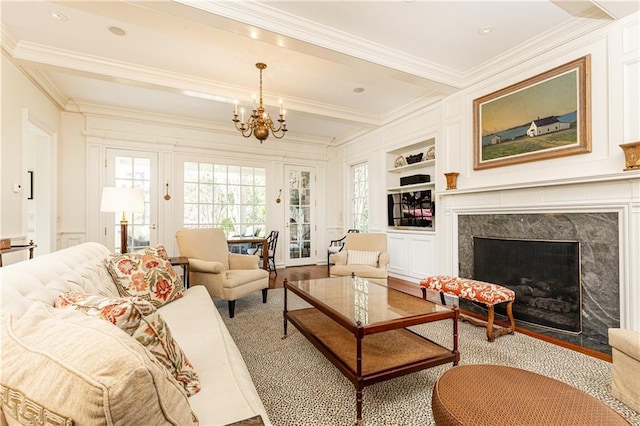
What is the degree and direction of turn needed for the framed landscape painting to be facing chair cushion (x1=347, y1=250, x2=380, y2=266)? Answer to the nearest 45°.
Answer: approximately 45° to its right

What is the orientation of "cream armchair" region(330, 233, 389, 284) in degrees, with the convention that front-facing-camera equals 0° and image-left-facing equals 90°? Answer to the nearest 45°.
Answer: approximately 45°

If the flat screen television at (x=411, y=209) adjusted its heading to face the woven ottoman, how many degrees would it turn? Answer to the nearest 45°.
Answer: approximately 45° to its left

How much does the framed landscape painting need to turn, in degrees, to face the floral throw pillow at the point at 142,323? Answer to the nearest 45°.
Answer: approximately 45° to its left

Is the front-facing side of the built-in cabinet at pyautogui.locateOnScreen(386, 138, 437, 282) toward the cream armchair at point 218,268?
yes

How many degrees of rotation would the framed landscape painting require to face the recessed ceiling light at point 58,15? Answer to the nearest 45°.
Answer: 0° — it already faces it

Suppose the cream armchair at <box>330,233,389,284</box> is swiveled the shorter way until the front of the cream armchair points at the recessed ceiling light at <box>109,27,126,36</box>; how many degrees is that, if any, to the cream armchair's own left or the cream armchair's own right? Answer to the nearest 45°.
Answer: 0° — it already faces it

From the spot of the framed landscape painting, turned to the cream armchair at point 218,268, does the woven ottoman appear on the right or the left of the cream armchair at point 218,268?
left

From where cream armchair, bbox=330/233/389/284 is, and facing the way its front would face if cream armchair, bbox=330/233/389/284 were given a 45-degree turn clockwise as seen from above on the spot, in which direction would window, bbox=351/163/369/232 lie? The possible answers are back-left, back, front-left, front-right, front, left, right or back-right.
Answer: right
